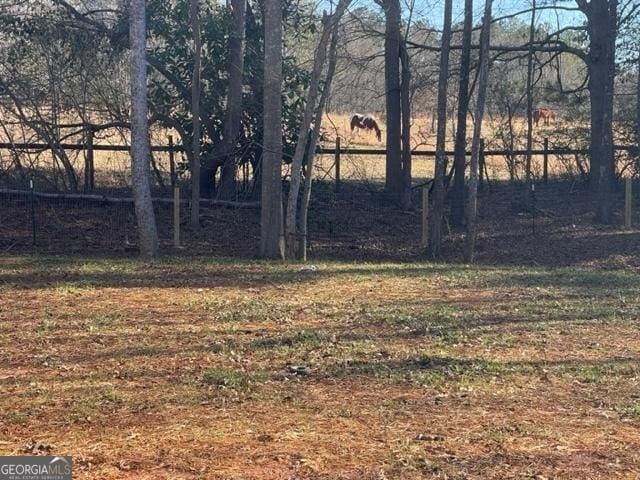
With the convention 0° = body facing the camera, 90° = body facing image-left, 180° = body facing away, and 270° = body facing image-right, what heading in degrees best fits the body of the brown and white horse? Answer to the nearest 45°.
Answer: approximately 270°

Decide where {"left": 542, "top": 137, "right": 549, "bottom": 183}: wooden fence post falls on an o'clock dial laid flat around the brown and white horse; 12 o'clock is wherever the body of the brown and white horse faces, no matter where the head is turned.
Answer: The wooden fence post is roughly at 2 o'clock from the brown and white horse.

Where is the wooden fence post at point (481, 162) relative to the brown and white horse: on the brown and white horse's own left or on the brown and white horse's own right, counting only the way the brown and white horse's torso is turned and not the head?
on the brown and white horse's own right

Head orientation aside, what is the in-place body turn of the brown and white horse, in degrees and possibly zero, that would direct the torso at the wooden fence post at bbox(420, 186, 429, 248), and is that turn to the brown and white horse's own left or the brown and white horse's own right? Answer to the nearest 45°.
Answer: approximately 90° to the brown and white horse's own right
